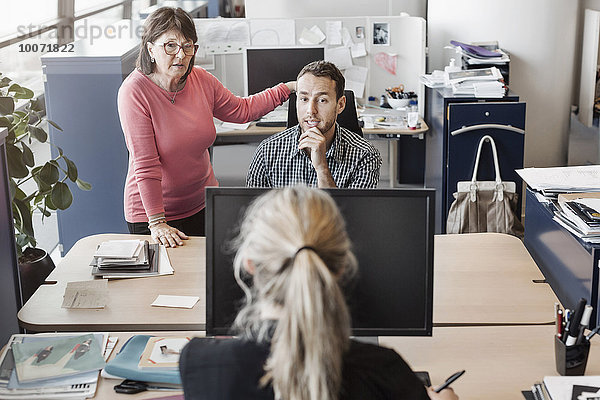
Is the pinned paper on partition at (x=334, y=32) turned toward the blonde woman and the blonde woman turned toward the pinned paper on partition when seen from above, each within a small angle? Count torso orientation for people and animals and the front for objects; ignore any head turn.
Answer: yes

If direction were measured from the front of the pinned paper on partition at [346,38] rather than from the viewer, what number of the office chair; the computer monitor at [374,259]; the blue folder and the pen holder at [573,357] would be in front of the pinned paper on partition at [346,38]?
4

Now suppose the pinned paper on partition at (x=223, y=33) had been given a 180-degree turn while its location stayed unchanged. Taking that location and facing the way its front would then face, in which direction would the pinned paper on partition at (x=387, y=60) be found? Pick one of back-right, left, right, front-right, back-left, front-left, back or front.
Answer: right

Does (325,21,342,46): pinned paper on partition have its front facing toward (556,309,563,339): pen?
yes

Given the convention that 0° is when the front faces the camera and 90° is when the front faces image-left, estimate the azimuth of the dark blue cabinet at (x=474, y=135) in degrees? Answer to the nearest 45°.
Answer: approximately 0°
